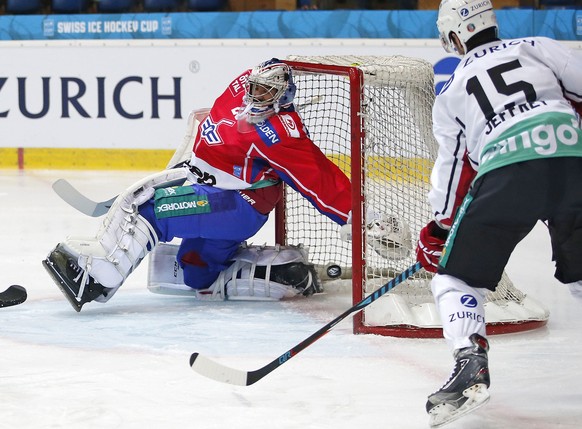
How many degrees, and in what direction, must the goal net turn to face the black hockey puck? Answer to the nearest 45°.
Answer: approximately 45° to its right

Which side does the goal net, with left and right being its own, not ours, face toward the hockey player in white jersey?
left

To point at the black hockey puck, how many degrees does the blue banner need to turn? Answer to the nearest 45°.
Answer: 0° — it already faces it

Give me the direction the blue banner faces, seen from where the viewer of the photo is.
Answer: facing the viewer

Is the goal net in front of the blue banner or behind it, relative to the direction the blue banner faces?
in front

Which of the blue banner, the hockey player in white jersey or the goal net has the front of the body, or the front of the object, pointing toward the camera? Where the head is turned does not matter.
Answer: the blue banner

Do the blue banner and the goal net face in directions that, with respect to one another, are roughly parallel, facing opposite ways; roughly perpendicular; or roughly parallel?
roughly perpendicular

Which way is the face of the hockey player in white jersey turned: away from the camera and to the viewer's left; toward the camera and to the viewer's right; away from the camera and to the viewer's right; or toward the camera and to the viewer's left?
away from the camera and to the viewer's left

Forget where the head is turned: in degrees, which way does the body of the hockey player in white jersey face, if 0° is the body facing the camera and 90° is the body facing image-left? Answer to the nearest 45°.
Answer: approximately 135°

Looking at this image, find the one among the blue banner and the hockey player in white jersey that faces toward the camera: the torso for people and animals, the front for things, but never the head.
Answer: the blue banner

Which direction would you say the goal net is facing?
to the viewer's left

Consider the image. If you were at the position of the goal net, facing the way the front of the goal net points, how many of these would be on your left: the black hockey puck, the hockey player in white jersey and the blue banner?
1

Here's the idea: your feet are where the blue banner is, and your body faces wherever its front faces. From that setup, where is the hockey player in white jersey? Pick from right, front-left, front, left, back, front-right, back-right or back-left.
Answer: front
